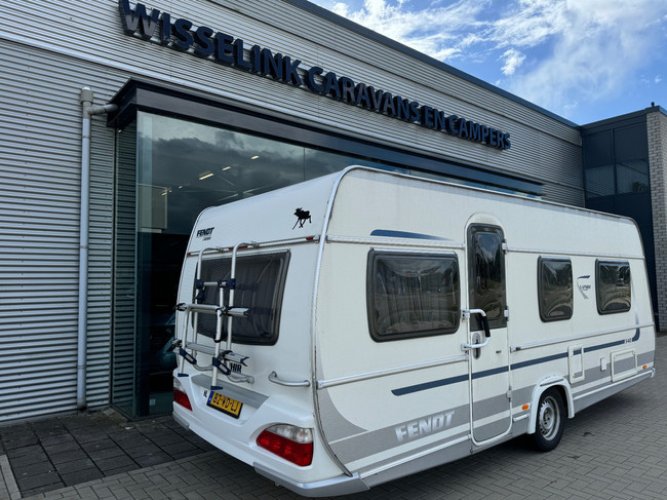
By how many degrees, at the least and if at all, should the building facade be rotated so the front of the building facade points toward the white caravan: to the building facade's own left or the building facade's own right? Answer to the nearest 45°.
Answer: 0° — it already faces it

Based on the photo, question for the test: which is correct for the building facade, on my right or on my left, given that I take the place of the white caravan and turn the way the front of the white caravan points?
on my left

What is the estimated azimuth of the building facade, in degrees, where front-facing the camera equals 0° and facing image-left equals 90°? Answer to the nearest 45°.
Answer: approximately 315°

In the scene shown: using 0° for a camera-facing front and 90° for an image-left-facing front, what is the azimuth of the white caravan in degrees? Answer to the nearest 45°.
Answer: approximately 225°

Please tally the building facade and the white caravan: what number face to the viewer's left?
0

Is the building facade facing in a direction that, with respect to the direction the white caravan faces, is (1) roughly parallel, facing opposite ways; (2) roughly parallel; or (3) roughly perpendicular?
roughly perpendicular
